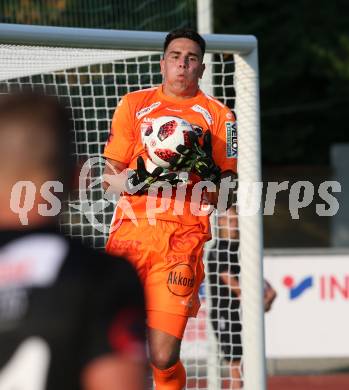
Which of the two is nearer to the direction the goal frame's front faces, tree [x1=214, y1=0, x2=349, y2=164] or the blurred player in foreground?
the blurred player in foreground

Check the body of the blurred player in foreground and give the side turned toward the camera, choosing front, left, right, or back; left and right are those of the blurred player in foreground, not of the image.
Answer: back

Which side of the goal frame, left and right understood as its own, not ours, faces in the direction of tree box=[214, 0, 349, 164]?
back

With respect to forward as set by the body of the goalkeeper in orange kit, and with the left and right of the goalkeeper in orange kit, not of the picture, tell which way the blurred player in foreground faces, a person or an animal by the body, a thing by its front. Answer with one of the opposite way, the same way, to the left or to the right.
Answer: the opposite way

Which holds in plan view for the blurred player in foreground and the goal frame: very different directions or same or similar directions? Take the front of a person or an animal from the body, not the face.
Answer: very different directions

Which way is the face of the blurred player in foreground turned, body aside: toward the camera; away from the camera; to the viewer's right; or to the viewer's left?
away from the camera

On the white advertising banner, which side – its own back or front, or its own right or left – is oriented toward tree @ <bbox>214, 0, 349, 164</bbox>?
back

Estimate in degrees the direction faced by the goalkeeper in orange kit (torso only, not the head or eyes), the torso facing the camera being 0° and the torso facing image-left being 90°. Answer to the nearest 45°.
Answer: approximately 0°

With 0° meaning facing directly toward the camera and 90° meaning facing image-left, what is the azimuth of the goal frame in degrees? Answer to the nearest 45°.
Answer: approximately 0°
